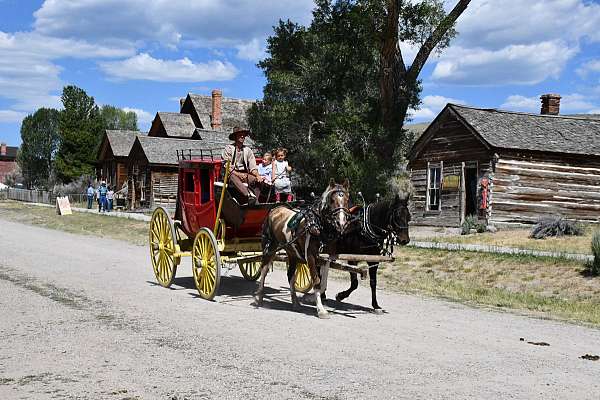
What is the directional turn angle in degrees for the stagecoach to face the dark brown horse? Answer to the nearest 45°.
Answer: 0° — it already faces it

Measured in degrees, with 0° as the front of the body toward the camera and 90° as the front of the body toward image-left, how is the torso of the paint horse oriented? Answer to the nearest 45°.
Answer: approximately 315°

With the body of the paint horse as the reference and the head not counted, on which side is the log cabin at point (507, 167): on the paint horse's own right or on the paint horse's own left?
on the paint horse's own left

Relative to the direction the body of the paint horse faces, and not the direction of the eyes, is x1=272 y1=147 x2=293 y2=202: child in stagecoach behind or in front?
behind

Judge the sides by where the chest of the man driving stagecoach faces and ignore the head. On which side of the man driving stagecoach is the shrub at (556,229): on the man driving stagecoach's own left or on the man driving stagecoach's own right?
on the man driving stagecoach's own left

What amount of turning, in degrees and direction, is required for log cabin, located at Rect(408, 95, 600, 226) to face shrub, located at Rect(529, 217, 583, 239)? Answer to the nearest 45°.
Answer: approximately 45° to its left

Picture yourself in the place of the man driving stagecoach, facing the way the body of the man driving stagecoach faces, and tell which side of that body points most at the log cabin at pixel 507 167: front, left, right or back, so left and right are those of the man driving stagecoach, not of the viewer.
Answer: left

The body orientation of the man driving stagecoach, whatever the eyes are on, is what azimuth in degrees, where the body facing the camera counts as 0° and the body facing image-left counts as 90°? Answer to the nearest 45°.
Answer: approximately 315°

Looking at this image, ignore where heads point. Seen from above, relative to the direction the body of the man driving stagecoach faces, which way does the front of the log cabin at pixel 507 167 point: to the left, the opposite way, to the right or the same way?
to the right
